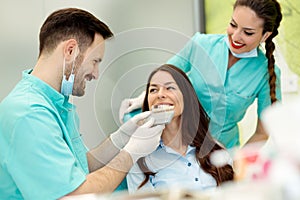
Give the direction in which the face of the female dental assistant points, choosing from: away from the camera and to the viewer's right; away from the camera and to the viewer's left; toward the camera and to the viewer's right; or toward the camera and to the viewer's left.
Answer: toward the camera and to the viewer's left

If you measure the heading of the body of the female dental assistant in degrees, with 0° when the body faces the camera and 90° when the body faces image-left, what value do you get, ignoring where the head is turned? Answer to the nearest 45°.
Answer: approximately 45°
